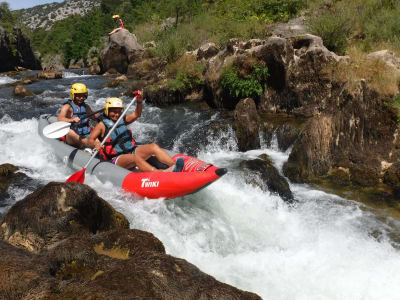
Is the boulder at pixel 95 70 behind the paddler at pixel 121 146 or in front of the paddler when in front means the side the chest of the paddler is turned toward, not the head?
behind

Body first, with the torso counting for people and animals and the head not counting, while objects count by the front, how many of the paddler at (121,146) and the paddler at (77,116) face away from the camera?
0

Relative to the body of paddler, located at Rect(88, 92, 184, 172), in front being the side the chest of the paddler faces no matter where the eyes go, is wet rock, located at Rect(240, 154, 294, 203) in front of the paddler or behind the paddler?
in front

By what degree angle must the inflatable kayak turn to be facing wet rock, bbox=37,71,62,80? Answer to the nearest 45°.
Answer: approximately 135° to its left

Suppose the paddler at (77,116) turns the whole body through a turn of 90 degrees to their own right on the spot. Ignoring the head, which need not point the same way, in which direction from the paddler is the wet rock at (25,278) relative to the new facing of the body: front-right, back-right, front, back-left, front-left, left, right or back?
front-left

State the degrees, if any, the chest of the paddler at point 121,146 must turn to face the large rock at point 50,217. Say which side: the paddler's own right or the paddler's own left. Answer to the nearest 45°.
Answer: approximately 45° to the paddler's own right

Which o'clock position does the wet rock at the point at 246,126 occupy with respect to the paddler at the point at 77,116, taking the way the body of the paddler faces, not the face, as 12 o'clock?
The wet rock is roughly at 11 o'clock from the paddler.

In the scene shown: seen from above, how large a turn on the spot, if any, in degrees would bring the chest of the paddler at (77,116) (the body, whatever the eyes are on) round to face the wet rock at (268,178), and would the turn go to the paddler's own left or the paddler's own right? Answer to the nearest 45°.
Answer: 0° — they already face it

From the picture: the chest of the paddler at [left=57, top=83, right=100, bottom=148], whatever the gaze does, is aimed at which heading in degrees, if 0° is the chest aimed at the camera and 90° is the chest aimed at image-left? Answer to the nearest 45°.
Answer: approximately 315°
